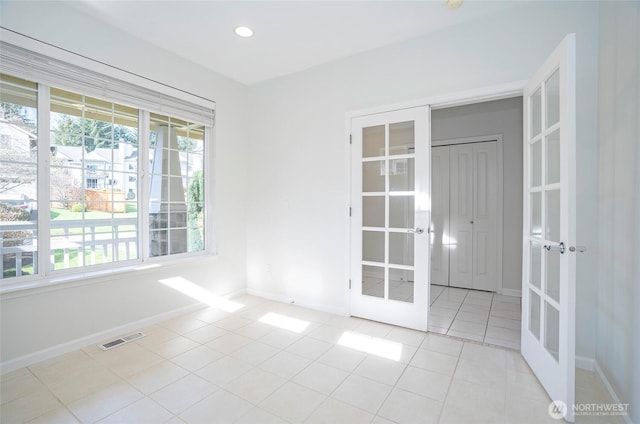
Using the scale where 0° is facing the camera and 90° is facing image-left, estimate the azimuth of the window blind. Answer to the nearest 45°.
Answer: approximately 315°

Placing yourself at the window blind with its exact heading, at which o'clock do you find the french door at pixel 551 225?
The french door is roughly at 12 o'clock from the window blind.

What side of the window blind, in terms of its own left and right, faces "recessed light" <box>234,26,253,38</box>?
front

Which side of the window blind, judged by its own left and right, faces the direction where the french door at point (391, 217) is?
front

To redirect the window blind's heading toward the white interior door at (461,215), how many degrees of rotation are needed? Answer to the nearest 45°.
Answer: approximately 45° to its left
